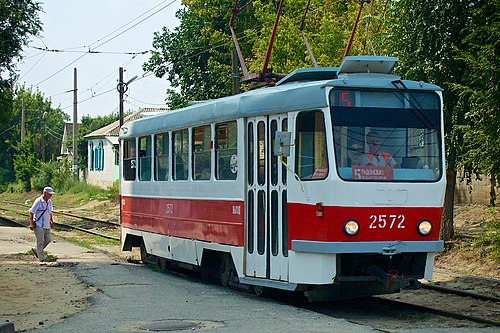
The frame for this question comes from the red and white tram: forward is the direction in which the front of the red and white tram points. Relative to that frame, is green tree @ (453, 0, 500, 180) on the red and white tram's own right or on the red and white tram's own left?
on the red and white tram's own left

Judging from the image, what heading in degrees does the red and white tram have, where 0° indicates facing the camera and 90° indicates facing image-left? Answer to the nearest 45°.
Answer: approximately 315°

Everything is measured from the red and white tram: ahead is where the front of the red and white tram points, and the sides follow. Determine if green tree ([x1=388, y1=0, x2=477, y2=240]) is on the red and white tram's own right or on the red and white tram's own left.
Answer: on the red and white tram's own left

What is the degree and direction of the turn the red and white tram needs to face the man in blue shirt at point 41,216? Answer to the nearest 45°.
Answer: approximately 180°

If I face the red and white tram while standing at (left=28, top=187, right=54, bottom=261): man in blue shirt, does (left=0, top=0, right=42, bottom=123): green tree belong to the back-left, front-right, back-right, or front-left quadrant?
back-left

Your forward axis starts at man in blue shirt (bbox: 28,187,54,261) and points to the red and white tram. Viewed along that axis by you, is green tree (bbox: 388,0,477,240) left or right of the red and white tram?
left

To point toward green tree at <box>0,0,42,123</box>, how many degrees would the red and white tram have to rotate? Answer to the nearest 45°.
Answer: approximately 180°

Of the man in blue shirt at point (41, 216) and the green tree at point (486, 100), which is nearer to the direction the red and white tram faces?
the green tree
